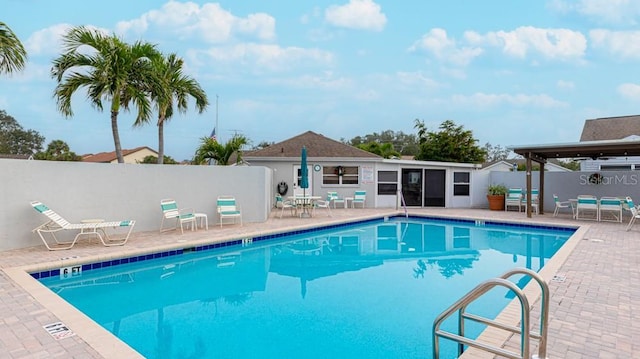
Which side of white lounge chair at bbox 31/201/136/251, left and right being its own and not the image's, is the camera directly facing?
right

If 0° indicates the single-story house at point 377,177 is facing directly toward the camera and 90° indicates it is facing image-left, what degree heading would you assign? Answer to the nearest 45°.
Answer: approximately 0°

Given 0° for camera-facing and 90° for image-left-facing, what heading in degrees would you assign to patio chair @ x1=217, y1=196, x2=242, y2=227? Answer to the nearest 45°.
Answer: approximately 315°

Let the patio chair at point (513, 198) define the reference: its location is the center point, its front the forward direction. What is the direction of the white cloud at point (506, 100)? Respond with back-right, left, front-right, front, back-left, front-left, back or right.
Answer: back

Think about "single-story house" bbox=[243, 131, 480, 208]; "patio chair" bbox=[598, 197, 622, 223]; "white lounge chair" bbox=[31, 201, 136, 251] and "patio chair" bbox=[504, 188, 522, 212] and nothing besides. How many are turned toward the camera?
3

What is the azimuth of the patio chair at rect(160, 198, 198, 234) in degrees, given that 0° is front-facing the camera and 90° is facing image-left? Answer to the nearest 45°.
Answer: approximately 315°
